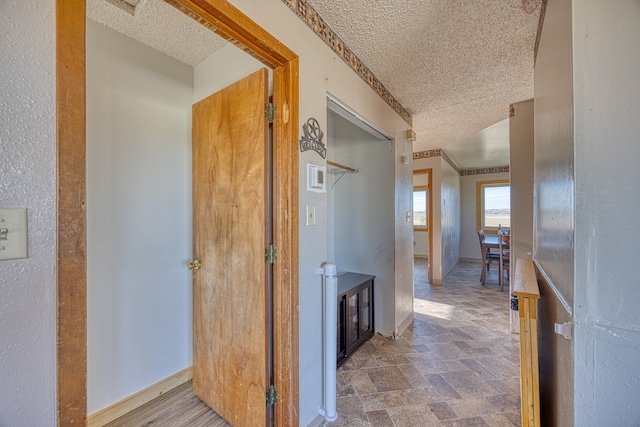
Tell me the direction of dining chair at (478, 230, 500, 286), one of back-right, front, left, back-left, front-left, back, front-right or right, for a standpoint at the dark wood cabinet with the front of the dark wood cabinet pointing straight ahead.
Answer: left

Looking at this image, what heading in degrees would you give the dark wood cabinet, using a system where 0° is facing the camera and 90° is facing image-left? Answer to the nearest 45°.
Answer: approximately 315°

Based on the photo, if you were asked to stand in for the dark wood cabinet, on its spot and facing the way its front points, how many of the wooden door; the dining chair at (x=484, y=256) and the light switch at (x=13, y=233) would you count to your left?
1

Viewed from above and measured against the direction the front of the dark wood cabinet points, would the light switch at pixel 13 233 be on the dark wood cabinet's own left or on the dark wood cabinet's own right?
on the dark wood cabinet's own right
